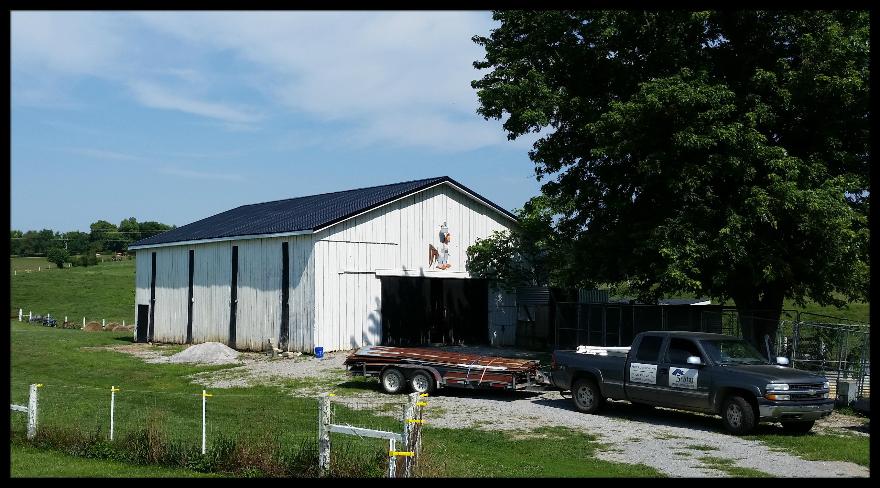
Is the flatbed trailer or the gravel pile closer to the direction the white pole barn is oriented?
the flatbed trailer

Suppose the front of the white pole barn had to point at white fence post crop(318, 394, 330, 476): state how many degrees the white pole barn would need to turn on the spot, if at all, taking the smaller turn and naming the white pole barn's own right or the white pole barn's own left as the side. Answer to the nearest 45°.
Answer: approximately 45° to the white pole barn's own right

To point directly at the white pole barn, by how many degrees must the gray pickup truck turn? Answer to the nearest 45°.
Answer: approximately 180°

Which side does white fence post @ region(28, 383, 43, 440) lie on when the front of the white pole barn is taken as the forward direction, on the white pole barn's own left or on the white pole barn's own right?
on the white pole barn's own right

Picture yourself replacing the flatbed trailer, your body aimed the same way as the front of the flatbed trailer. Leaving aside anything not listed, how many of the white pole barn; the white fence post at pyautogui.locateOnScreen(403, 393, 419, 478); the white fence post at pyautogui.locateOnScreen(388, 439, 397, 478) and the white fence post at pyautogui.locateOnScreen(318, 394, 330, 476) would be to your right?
3

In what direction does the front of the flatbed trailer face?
to the viewer's right

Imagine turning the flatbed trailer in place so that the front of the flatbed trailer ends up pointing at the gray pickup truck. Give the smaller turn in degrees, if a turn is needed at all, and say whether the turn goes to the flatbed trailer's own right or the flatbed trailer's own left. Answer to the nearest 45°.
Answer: approximately 45° to the flatbed trailer's own right

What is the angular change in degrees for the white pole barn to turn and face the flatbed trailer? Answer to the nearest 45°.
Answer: approximately 45° to its right
